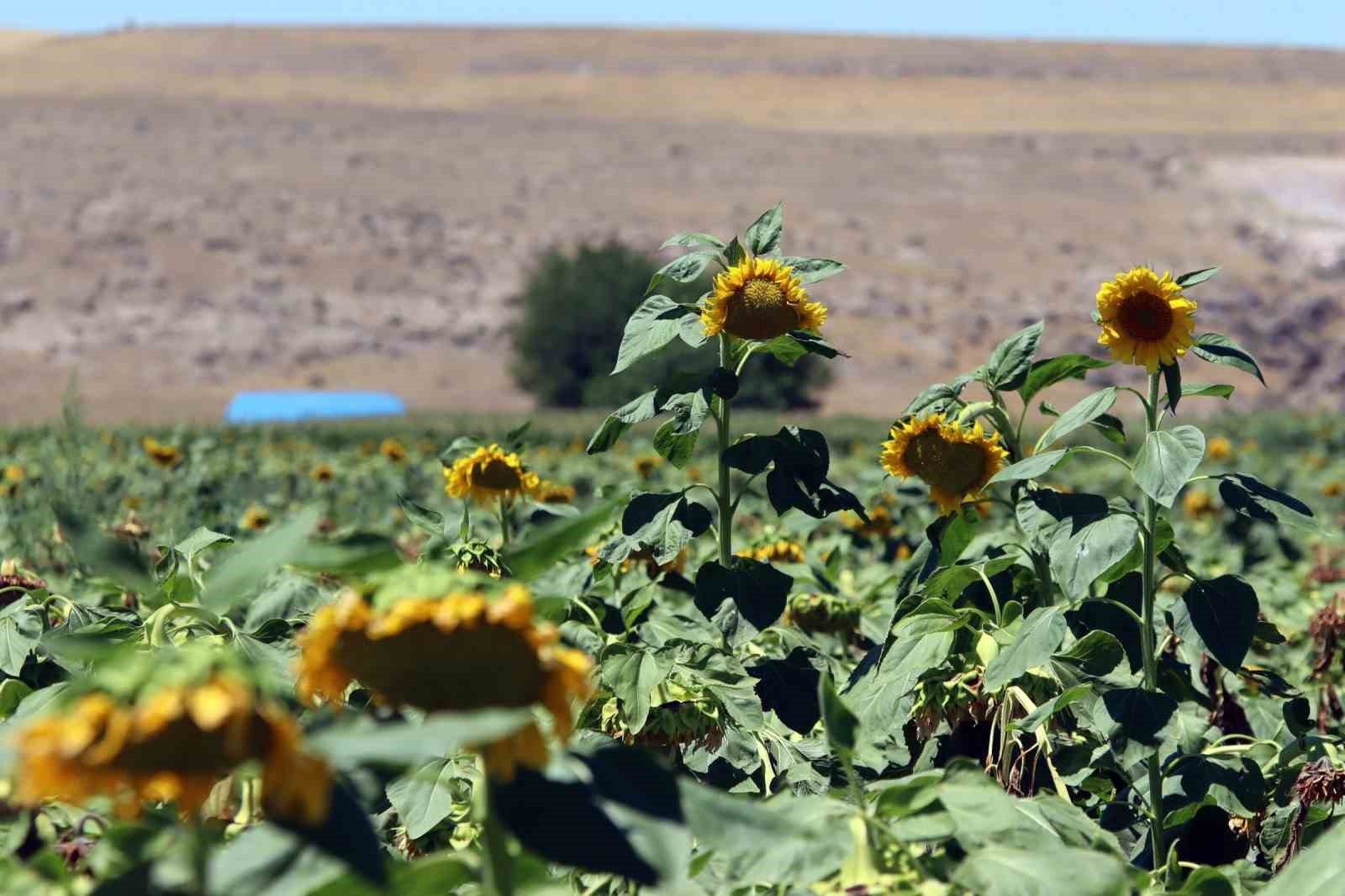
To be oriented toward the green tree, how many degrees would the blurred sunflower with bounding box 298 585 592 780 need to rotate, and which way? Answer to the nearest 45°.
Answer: approximately 180°

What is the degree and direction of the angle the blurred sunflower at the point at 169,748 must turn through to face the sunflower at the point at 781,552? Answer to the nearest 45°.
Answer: approximately 135° to its left

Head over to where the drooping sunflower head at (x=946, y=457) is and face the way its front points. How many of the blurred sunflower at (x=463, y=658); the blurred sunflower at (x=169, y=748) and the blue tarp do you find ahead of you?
2
